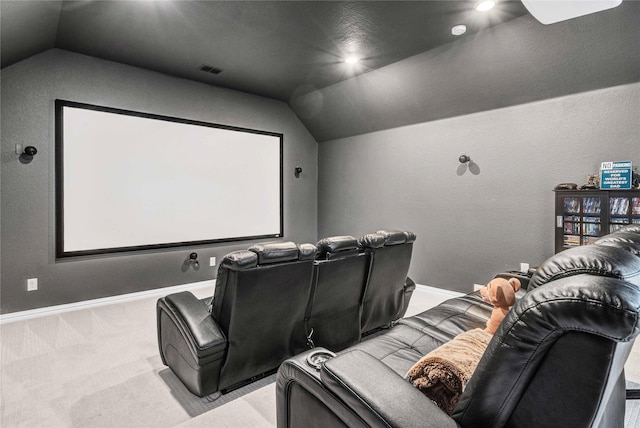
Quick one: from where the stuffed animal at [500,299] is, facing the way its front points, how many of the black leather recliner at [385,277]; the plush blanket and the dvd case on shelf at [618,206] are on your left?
1

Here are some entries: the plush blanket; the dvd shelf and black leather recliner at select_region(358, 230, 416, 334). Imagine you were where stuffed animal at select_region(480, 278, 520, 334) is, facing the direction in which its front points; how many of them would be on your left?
1

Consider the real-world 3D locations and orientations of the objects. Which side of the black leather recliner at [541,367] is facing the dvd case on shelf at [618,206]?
right

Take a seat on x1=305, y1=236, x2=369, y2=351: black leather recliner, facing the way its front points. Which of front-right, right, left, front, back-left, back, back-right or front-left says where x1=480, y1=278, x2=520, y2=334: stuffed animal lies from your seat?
back

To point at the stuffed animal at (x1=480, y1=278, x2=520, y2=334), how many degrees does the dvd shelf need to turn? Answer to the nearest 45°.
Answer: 0° — it already faces it

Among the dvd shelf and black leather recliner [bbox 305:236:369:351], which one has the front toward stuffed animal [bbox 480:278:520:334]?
the dvd shelf

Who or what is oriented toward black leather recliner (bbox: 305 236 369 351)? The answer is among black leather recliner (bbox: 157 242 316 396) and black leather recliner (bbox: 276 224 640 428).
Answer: black leather recliner (bbox: 276 224 640 428)
